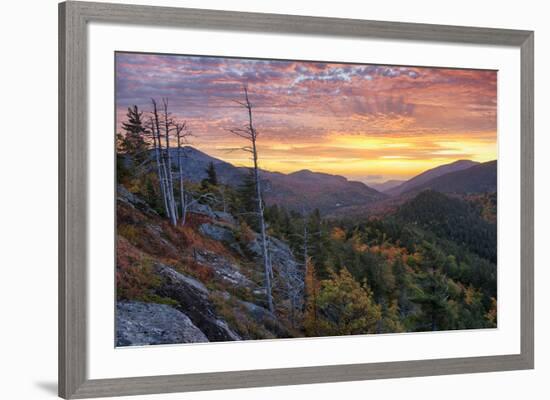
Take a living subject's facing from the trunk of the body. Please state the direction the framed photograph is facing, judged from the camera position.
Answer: facing the viewer and to the right of the viewer
